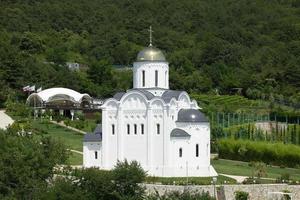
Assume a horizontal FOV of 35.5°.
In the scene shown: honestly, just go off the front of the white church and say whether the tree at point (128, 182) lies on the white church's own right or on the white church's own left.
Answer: on the white church's own left

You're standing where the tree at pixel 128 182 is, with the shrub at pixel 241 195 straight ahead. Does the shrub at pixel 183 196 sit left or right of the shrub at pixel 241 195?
right
